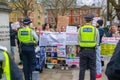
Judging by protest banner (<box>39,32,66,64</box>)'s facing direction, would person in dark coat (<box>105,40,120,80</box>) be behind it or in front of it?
in front

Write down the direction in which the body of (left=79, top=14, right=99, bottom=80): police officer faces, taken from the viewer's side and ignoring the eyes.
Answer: away from the camera

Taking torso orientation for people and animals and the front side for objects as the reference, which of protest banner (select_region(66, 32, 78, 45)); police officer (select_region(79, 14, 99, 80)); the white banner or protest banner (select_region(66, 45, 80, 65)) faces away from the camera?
the police officer

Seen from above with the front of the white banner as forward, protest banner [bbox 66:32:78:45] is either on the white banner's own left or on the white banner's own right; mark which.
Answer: on the white banner's own left

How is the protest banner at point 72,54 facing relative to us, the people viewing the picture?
facing the viewer

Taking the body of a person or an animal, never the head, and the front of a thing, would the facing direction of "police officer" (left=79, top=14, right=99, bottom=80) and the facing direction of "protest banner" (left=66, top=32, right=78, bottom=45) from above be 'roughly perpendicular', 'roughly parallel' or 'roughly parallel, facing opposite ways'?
roughly parallel, facing opposite ways

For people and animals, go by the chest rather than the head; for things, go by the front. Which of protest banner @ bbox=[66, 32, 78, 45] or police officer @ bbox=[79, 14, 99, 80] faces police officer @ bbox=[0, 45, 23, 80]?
the protest banner

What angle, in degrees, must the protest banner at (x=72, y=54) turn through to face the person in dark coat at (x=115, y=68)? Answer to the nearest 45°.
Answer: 0° — it already faces them

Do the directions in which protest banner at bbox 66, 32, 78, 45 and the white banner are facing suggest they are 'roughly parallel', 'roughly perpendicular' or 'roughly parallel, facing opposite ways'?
roughly parallel

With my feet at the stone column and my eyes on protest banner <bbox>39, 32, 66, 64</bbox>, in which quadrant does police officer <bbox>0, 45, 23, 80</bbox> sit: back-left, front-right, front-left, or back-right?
back-right

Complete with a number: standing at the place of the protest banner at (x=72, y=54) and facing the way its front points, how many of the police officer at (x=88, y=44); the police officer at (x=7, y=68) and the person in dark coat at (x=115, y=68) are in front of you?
3

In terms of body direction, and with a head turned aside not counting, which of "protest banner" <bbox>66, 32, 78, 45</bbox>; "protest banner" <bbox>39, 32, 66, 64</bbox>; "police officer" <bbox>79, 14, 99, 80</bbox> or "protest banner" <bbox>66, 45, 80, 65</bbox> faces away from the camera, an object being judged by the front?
the police officer

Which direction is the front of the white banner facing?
toward the camera
